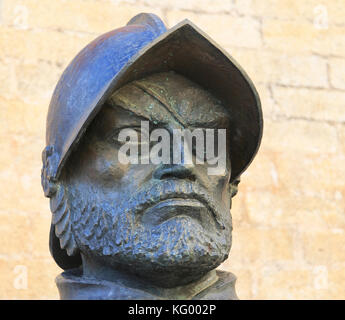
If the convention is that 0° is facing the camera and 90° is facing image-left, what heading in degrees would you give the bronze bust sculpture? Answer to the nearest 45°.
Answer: approximately 315°
